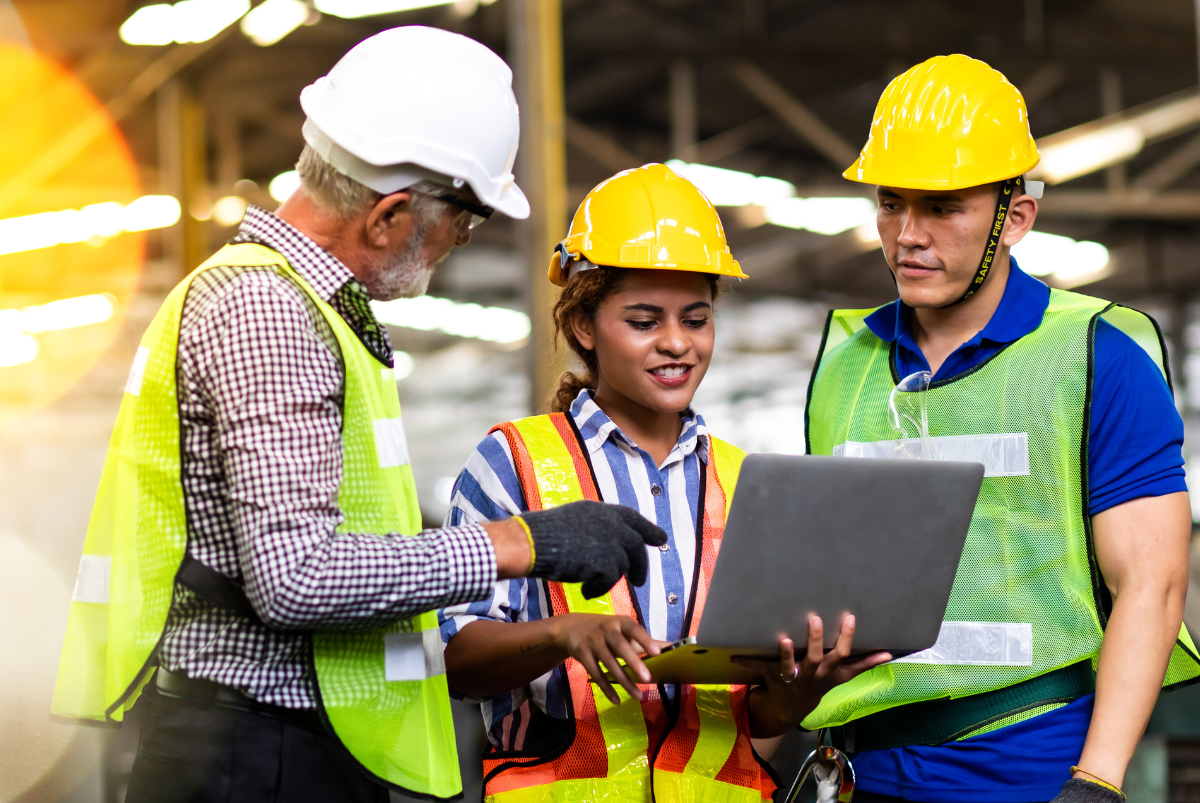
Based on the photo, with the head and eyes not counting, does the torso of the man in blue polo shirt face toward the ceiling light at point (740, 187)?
no

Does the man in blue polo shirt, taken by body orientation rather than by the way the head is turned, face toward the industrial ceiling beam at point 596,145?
no

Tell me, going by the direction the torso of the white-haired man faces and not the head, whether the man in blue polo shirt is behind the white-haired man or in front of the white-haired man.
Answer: in front

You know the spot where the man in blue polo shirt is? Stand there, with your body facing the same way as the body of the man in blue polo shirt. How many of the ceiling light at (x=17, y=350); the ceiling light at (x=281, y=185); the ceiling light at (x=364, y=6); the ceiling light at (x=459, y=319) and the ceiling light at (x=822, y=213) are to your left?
0

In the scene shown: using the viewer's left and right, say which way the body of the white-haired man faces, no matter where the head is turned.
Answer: facing to the right of the viewer

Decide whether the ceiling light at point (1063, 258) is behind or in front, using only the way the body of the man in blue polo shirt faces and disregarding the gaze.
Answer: behind

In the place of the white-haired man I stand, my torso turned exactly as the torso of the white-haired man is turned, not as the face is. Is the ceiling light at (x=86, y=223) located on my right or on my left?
on my left

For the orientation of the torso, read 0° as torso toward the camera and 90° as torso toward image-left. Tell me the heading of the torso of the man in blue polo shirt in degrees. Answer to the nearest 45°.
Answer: approximately 45°

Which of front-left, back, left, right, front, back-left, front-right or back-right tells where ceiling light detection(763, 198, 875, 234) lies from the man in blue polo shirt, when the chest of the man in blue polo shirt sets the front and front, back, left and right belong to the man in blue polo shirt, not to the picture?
back-right

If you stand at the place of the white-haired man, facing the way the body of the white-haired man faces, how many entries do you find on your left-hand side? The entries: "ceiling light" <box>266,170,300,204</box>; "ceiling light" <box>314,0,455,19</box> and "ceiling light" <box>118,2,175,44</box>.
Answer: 3

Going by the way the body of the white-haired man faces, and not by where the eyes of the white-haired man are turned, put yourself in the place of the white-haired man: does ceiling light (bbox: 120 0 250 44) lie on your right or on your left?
on your left

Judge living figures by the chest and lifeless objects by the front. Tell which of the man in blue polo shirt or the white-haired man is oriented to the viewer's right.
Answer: the white-haired man

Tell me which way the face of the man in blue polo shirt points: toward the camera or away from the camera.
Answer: toward the camera

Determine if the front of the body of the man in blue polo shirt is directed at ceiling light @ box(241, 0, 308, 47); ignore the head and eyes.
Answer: no

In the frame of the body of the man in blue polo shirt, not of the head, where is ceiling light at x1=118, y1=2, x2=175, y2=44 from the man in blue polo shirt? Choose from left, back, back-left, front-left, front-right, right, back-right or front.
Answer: right

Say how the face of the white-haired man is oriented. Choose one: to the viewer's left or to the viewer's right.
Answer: to the viewer's right

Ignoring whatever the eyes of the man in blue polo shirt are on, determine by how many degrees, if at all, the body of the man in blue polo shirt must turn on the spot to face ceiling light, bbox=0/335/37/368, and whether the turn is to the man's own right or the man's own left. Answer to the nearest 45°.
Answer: approximately 90° to the man's own right

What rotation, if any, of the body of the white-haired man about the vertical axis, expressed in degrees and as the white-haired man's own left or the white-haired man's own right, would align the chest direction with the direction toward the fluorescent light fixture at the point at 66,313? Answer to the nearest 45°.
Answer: approximately 90° to the white-haired man's own left

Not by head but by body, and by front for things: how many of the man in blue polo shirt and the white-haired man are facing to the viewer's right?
1
